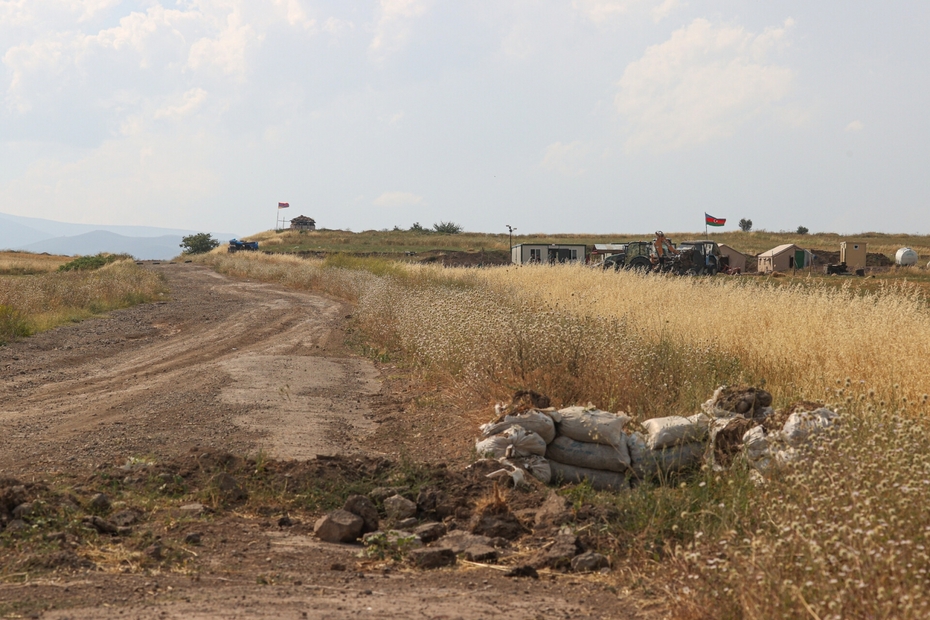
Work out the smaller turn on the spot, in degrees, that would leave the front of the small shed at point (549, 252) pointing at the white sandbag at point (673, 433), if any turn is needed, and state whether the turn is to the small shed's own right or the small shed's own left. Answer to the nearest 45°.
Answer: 0° — it already faces it

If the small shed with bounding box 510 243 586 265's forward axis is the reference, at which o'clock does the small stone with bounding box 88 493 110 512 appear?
The small stone is roughly at 12 o'clock from the small shed.

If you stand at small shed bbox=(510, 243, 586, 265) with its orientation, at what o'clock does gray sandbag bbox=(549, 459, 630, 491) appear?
The gray sandbag is roughly at 12 o'clock from the small shed.

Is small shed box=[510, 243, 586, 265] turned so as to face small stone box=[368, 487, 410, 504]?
yes

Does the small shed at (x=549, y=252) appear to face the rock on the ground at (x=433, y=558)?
yes

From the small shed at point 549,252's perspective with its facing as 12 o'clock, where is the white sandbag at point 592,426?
The white sandbag is roughly at 12 o'clock from the small shed.

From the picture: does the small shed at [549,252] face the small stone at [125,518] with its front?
yes

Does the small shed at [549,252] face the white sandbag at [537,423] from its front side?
yes

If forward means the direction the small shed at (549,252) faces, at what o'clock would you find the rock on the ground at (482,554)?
The rock on the ground is roughly at 12 o'clock from the small shed.

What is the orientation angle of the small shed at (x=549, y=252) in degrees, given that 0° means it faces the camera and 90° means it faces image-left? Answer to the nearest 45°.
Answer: approximately 0°

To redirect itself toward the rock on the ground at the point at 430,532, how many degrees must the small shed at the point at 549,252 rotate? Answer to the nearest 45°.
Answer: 0° — it already faces it
